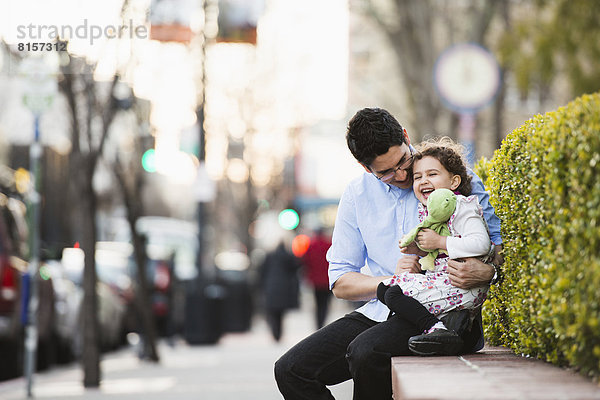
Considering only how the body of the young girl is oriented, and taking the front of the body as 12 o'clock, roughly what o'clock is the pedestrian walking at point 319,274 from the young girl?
The pedestrian walking is roughly at 4 o'clock from the young girl.

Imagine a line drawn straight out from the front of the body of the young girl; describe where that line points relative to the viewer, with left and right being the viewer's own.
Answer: facing the viewer and to the left of the viewer

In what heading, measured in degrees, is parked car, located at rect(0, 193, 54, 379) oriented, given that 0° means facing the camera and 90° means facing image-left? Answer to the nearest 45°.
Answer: approximately 180°

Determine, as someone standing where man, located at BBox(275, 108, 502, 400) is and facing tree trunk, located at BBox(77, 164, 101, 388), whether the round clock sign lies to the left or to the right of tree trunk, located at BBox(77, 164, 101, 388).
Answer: right

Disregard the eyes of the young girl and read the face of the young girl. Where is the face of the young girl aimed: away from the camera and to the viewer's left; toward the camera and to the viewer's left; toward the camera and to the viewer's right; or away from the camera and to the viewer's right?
toward the camera and to the viewer's left

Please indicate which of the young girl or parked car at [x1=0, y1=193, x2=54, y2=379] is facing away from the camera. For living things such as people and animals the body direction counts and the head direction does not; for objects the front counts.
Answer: the parked car

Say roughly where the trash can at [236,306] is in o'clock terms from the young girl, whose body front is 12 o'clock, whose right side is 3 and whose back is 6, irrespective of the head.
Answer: The trash can is roughly at 4 o'clock from the young girl.

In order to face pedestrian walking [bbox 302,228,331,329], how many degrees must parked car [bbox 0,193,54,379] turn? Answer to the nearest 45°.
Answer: approximately 45° to its right

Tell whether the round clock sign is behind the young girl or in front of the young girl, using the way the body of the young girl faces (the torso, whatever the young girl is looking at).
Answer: behind
